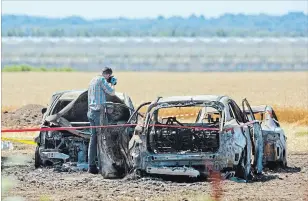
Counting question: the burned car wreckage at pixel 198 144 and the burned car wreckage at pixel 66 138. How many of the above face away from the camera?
1

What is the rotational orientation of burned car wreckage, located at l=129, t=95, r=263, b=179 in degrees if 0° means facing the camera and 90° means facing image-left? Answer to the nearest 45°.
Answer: approximately 180°

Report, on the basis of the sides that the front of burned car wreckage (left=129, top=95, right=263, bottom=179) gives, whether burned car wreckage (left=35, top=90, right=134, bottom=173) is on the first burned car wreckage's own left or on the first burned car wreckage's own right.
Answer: on the first burned car wreckage's own left

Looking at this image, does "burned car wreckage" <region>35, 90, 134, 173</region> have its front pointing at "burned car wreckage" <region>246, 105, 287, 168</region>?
no

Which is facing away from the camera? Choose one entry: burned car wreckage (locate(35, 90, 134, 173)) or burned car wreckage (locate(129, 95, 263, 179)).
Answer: burned car wreckage (locate(129, 95, 263, 179))

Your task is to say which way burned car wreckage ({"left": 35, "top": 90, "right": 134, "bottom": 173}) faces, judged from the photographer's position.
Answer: facing the viewer

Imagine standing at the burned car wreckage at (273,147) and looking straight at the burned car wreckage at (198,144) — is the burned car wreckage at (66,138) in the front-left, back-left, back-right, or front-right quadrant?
front-right

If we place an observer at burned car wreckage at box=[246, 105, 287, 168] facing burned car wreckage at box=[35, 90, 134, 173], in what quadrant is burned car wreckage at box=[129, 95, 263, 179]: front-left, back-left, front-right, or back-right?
front-left

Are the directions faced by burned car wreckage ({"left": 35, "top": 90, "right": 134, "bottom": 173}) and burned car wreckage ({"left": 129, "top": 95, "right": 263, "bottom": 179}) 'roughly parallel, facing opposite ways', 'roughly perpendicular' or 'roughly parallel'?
roughly parallel, facing opposite ways

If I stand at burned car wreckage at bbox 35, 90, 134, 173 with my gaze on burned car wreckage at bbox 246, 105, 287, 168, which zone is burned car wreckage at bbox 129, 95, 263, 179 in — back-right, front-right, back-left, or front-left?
front-right

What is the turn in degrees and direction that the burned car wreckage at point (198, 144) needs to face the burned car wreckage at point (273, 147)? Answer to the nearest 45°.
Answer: approximately 45° to its right
